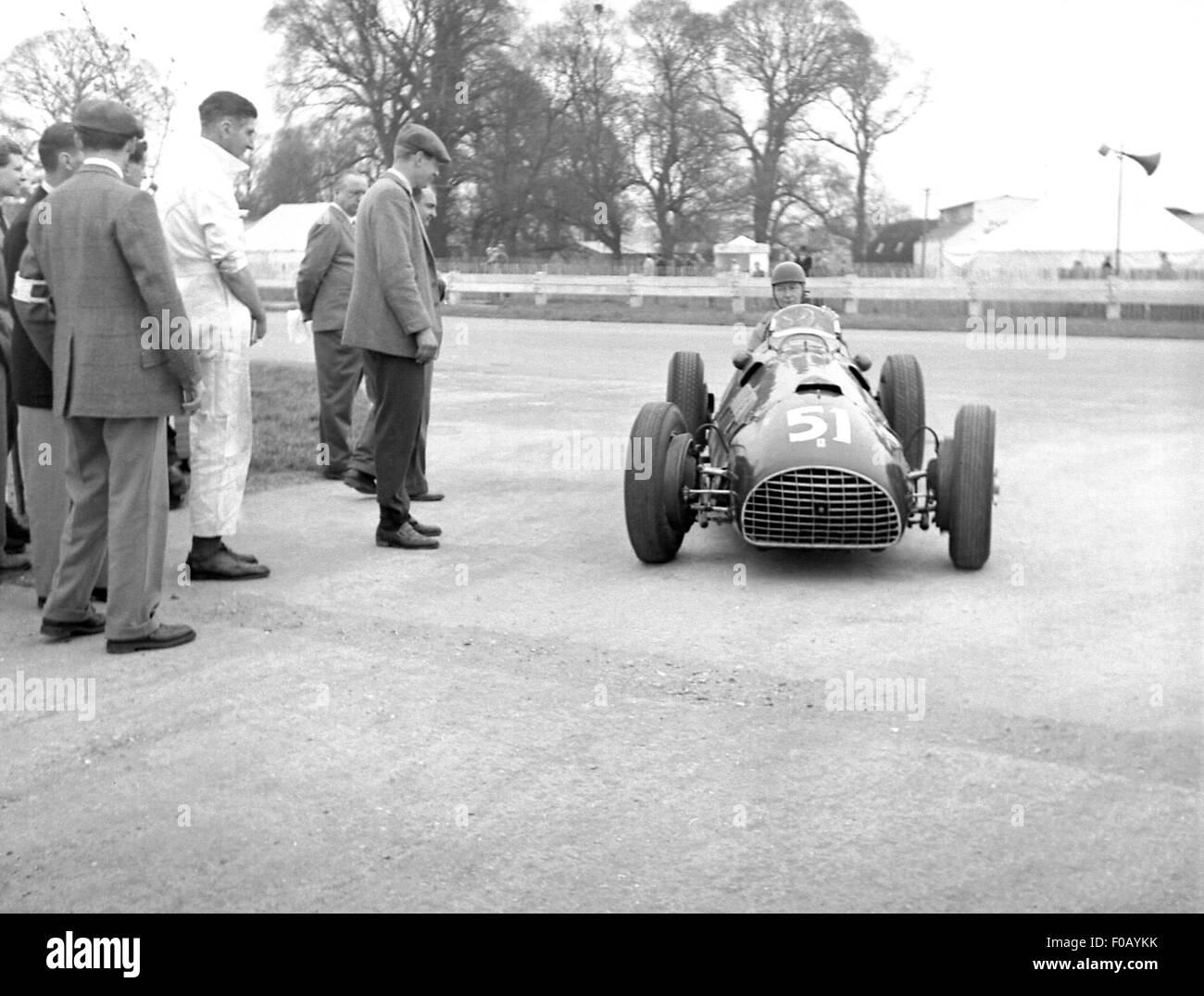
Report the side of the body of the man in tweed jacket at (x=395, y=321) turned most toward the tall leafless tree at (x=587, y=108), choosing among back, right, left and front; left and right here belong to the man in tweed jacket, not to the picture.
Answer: left

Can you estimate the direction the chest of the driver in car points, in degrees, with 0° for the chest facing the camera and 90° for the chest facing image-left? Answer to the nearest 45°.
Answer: approximately 0°

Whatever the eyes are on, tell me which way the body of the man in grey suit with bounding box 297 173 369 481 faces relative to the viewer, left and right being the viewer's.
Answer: facing to the right of the viewer

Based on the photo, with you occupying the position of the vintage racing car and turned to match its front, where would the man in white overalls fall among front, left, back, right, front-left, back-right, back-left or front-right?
right

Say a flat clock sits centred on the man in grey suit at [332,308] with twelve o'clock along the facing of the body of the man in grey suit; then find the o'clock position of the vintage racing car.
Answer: The vintage racing car is roughly at 2 o'clock from the man in grey suit.

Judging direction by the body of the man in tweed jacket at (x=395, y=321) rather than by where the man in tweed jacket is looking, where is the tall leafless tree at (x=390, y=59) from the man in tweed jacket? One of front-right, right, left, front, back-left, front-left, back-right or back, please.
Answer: left

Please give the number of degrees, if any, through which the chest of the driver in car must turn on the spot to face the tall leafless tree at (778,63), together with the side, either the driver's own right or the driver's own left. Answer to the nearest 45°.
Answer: approximately 180°

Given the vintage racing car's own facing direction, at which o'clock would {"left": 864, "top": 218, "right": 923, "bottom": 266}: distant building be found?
The distant building is roughly at 6 o'clock from the vintage racing car.

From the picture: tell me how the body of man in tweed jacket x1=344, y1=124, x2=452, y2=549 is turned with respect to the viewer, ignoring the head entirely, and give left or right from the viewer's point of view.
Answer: facing to the right of the viewer

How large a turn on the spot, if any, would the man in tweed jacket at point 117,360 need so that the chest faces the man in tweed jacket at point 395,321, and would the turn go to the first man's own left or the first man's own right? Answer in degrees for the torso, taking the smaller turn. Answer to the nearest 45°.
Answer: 0° — they already face them

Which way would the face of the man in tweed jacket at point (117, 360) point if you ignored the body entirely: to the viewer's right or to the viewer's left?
to the viewer's right

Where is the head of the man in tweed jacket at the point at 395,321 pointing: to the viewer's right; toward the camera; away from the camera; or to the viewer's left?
to the viewer's right

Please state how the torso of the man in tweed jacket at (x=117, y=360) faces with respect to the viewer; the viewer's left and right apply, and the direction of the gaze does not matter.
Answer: facing away from the viewer and to the right of the viewer
